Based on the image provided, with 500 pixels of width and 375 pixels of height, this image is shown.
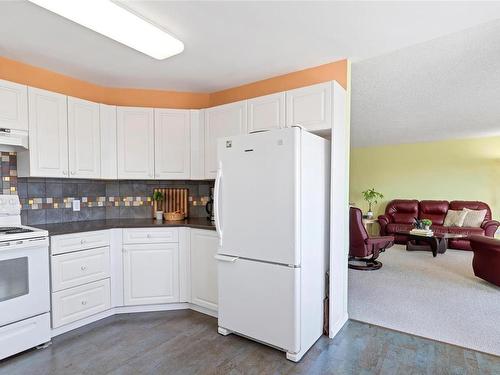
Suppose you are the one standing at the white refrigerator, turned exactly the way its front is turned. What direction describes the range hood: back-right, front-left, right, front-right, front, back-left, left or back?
front-right

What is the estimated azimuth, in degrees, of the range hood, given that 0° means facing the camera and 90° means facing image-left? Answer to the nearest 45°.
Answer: approximately 315°

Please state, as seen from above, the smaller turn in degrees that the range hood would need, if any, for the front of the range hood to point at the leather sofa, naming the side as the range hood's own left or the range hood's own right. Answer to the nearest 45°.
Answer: approximately 45° to the range hood's own left

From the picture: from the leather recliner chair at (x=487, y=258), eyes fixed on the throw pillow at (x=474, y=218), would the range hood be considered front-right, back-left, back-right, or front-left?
back-left

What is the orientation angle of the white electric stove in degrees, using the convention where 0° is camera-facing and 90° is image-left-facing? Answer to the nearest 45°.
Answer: approximately 315°

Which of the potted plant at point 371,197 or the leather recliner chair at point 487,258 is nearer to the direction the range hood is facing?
the leather recliner chair

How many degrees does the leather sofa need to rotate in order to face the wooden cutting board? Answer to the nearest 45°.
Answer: approximately 45° to its right

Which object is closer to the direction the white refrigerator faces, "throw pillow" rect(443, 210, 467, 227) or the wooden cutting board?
the wooden cutting board

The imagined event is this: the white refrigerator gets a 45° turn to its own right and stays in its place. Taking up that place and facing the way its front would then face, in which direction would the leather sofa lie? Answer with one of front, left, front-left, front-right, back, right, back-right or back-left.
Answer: back-right

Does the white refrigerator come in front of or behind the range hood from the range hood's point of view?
in front

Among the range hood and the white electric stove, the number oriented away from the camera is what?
0

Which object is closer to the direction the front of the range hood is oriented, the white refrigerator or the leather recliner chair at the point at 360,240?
the white refrigerator

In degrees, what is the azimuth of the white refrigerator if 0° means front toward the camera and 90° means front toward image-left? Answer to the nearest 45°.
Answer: approximately 45°
